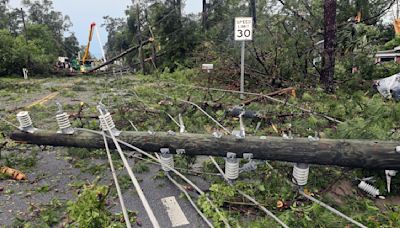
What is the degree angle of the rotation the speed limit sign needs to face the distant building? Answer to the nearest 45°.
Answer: approximately 135° to its left

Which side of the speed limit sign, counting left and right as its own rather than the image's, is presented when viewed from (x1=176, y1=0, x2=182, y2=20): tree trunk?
back

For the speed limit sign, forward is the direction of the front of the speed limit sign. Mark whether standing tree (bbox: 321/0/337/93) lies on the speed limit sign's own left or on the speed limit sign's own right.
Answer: on the speed limit sign's own left

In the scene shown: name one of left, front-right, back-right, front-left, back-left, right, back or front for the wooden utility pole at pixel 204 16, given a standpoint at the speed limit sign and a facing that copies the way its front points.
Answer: back

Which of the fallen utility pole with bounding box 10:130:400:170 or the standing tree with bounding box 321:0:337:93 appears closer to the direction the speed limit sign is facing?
the fallen utility pole

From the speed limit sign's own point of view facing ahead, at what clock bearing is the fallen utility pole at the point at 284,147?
The fallen utility pole is roughly at 12 o'clock from the speed limit sign.

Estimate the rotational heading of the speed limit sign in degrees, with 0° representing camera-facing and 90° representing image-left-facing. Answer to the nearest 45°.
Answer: approximately 0°
